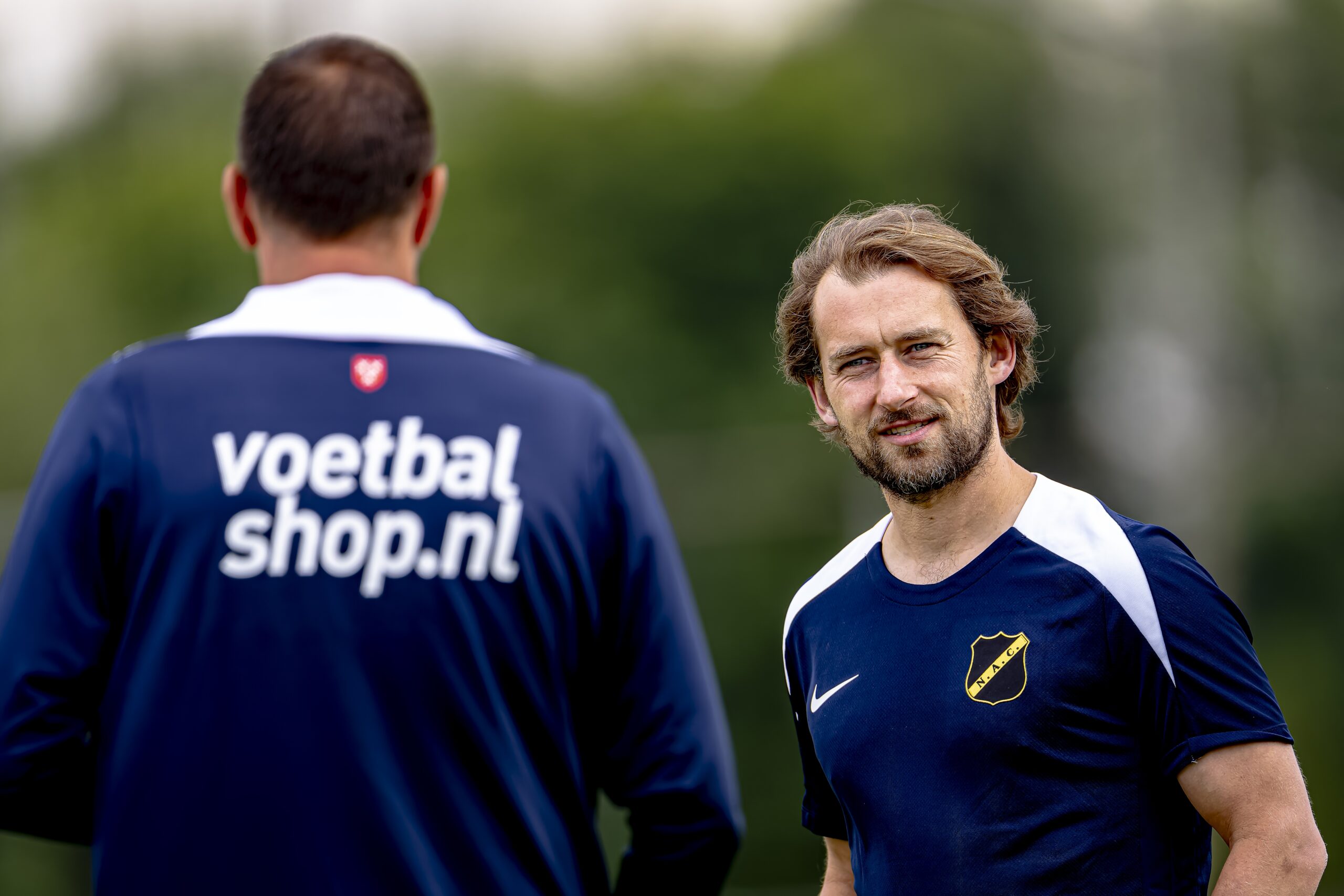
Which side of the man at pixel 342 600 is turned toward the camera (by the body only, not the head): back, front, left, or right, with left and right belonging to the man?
back

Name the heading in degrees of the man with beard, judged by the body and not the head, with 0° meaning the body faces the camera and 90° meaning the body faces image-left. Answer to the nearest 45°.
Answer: approximately 45°
